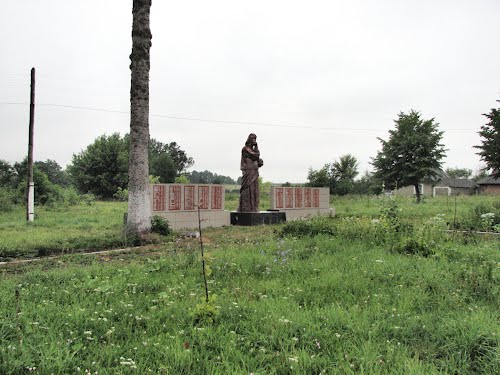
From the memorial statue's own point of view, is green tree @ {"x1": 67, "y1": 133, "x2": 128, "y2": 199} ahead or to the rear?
to the rear

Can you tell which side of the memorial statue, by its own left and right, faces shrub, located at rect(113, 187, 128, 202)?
back

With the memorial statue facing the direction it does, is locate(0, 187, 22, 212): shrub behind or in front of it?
behind

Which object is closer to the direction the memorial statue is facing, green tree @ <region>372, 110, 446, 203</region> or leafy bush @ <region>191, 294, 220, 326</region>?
the leafy bush

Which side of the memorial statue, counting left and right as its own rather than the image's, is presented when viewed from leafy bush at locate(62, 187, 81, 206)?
back

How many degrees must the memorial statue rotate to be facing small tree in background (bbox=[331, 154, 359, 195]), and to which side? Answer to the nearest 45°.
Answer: approximately 135° to its left

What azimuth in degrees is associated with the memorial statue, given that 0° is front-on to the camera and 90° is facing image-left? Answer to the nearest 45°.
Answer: approximately 315°

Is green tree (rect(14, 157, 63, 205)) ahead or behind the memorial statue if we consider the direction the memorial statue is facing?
behind

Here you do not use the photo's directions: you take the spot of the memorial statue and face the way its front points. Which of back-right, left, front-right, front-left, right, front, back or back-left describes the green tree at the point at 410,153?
left

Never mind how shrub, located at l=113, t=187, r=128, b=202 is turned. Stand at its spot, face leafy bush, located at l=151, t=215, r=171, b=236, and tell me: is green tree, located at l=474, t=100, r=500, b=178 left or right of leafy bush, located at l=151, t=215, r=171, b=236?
left

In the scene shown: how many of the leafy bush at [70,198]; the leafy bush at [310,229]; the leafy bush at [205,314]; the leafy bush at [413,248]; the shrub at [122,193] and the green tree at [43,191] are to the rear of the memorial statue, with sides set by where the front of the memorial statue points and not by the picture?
3
